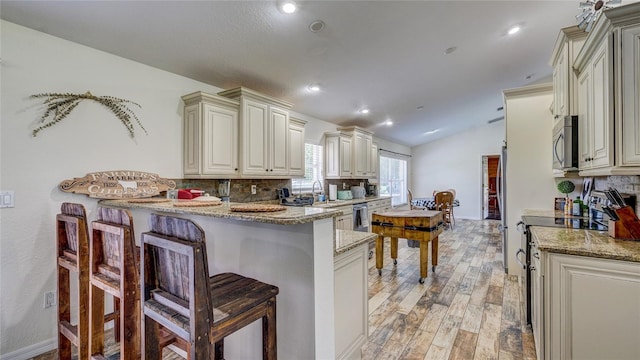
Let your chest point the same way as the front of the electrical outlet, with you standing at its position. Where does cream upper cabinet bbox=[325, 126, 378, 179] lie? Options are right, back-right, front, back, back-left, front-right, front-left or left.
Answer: front-left

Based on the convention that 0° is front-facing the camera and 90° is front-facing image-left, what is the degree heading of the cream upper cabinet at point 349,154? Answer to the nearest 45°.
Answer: approximately 315°

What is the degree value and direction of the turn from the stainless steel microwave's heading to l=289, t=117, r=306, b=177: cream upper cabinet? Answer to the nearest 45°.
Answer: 0° — it already faces it

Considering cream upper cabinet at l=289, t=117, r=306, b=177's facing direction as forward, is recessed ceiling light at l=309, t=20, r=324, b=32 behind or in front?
in front

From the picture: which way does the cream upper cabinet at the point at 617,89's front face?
to the viewer's left

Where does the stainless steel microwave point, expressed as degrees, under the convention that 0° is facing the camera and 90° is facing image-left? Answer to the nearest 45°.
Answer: approximately 90°

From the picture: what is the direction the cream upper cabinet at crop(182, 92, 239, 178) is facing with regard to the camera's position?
facing the viewer and to the right of the viewer

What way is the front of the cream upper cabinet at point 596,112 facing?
to the viewer's left

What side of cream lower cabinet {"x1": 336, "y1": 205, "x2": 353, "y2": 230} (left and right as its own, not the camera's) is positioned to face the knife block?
front

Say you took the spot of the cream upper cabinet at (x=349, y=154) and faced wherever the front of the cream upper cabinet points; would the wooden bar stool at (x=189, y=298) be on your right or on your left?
on your right
